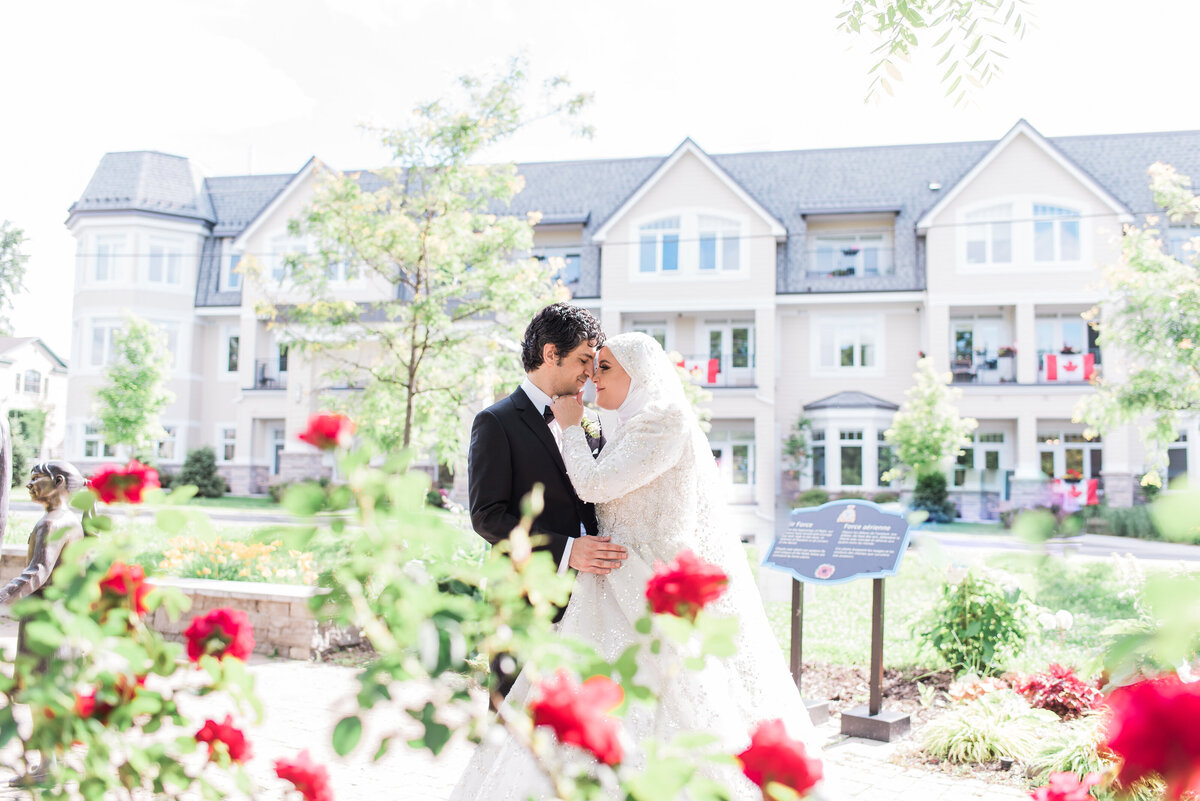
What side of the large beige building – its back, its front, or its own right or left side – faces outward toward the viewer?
front

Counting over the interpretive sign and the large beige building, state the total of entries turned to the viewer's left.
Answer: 0

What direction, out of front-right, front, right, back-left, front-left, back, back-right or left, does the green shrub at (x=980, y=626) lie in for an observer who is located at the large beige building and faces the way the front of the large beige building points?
front

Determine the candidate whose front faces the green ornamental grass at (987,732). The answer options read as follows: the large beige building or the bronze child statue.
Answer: the large beige building

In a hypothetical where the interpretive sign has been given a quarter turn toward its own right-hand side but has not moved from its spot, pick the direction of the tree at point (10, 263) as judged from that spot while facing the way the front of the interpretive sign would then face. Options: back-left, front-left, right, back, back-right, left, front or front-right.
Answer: front-right

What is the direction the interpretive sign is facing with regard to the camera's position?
facing the viewer

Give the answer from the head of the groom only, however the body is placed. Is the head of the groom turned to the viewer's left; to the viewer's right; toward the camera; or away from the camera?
to the viewer's right

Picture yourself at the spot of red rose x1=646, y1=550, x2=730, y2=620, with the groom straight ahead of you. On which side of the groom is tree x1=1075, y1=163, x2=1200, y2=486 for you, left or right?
right

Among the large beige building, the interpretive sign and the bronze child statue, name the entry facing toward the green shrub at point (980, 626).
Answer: the large beige building

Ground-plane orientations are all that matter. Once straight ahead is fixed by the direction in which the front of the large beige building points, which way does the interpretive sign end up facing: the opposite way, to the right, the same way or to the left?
the same way

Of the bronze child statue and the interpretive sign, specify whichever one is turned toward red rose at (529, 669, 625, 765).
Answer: the interpretive sign

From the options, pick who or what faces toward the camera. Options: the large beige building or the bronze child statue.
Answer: the large beige building

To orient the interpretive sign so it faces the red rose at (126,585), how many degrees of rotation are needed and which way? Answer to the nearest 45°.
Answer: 0° — it already faces it
